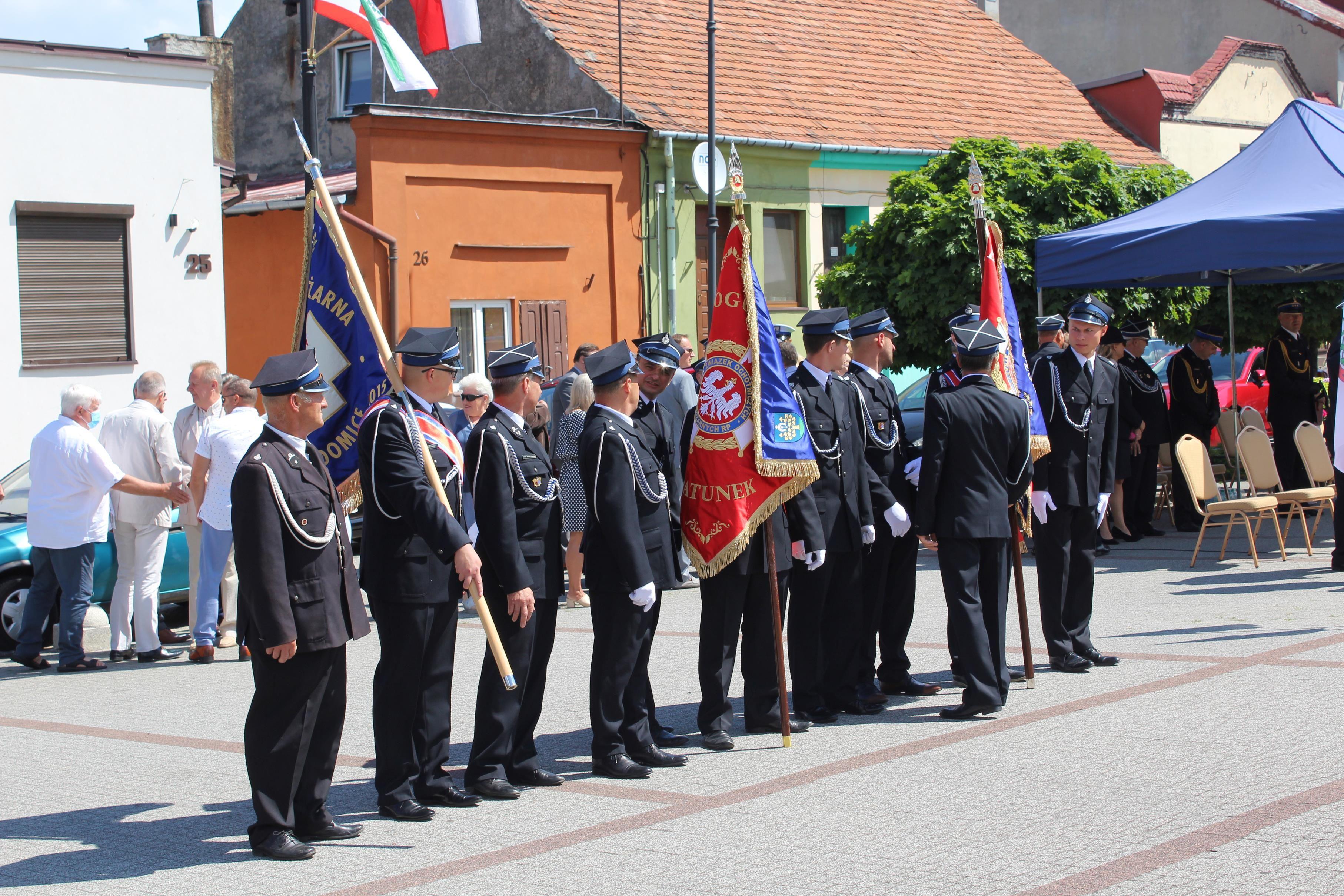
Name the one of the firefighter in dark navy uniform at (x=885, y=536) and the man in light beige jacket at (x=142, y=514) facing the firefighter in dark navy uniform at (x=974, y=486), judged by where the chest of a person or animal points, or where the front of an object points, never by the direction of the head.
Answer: the firefighter in dark navy uniform at (x=885, y=536)

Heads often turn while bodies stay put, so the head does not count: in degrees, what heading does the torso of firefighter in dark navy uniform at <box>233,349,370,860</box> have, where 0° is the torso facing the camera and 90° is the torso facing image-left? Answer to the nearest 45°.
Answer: approximately 315°

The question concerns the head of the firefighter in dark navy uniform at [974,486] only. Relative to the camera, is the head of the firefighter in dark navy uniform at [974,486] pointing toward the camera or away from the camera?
away from the camera

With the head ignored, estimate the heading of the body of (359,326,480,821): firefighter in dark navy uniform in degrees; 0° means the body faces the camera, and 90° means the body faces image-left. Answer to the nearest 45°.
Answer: approximately 315°

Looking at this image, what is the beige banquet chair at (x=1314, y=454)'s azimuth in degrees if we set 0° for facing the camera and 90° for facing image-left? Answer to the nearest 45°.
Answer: approximately 315°

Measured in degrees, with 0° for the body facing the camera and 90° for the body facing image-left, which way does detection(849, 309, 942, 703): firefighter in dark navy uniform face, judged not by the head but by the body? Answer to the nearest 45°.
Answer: approximately 315°

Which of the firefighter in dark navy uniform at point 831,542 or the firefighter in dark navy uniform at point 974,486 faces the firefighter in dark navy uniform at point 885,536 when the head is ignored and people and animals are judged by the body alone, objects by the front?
the firefighter in dark navy uniform at point 974,486

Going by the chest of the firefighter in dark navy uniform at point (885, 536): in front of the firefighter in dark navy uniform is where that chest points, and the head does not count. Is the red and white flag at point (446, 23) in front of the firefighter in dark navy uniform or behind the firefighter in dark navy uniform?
behind

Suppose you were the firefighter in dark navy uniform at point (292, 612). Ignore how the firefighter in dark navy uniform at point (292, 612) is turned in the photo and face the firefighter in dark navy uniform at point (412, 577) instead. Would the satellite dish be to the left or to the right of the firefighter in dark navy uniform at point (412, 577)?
left

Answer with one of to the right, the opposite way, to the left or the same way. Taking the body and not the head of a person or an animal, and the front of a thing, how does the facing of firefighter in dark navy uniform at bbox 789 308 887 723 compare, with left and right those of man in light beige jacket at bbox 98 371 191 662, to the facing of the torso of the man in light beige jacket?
to the right

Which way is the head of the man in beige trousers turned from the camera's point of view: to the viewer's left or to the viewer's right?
to the viewer's left
